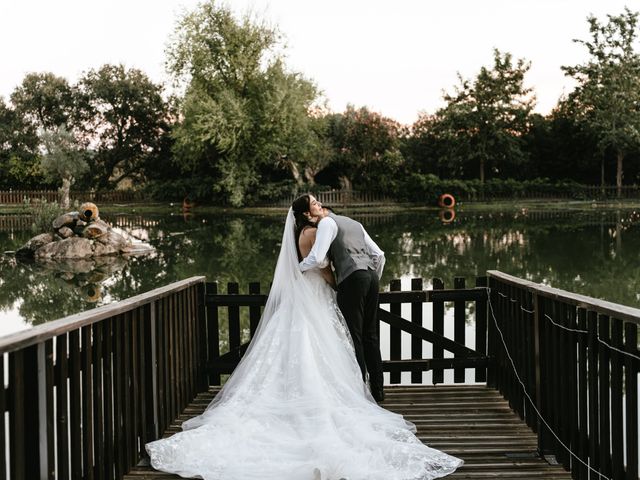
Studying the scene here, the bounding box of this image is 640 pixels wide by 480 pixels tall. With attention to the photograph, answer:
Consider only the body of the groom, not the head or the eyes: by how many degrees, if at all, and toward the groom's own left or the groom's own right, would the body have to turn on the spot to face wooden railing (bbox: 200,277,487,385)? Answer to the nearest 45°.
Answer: approximately 90° to the groom's own right

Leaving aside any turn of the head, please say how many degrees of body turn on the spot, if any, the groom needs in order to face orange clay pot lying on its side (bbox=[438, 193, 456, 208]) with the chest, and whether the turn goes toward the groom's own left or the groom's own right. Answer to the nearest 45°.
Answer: approximately 45° to the groom's own right

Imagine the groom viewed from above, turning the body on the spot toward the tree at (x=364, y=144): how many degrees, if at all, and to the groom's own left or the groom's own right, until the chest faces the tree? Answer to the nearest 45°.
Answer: approximately 45° to the groom's own right

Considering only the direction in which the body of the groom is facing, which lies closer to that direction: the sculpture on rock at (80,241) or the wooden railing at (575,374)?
the sculpture on rock

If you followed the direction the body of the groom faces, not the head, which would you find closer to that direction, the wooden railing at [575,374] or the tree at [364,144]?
the tree

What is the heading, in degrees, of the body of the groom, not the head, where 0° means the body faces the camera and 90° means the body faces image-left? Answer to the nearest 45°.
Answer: approximately 135°

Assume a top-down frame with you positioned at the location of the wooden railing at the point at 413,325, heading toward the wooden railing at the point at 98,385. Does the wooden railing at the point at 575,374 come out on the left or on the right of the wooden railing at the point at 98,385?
left

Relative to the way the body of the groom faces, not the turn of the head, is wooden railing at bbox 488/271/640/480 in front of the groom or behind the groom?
behind
